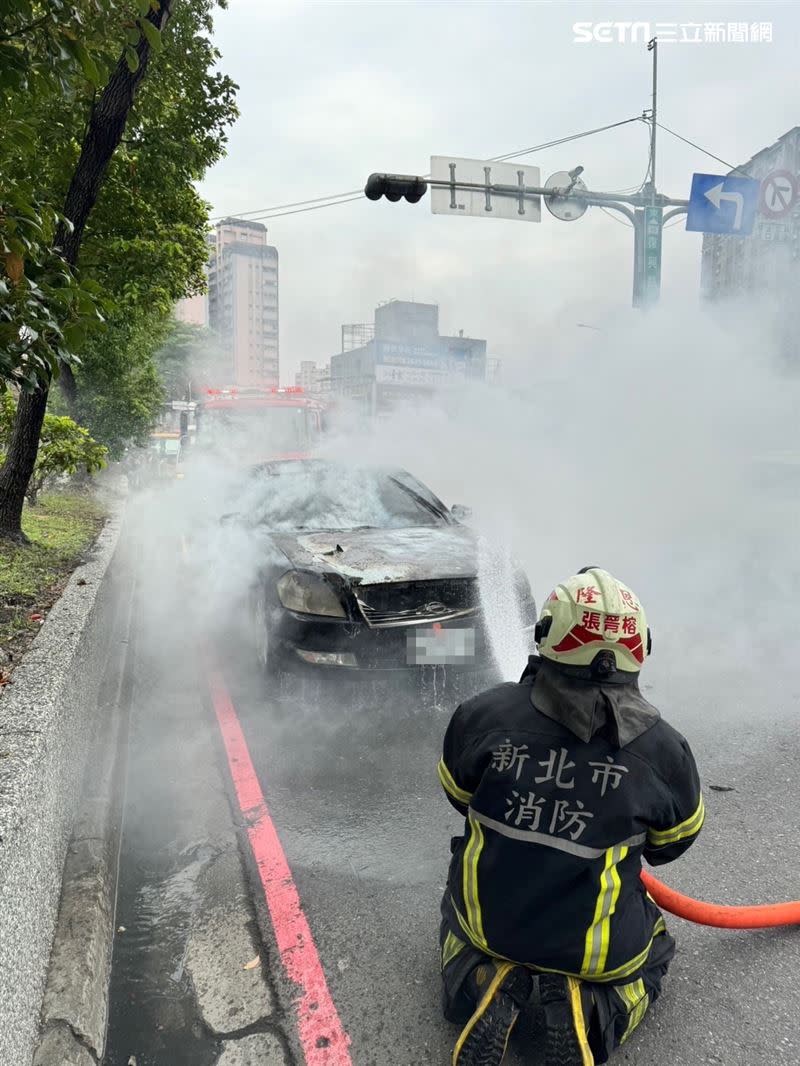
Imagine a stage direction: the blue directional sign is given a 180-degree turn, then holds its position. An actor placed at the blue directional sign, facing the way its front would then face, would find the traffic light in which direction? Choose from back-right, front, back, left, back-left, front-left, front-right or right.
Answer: back-left

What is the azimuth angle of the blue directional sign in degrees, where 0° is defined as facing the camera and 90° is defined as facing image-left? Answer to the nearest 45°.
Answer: approximately 0°

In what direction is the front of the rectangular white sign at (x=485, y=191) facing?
away from the camera

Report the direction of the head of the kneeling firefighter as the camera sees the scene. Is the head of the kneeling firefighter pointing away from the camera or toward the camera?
away from the camera

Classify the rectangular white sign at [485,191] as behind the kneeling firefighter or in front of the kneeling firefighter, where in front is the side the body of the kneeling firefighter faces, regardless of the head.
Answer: in front

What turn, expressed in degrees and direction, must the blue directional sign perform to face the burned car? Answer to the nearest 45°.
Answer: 0° — it already faces it

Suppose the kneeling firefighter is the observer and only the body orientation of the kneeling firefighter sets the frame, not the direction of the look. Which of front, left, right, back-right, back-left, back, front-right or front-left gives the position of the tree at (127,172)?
front-left

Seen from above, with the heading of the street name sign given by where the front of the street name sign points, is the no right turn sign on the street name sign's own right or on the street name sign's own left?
on the street name sign's own left

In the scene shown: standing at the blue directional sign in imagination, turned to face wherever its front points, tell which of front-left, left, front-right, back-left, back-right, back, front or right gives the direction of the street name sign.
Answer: back-right

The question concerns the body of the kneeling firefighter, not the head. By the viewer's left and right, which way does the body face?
facing away from the viewer

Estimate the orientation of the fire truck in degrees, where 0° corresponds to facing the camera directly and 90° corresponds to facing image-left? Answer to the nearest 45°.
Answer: approximately 0°

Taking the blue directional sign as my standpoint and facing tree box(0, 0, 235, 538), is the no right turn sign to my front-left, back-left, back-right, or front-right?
back-left
